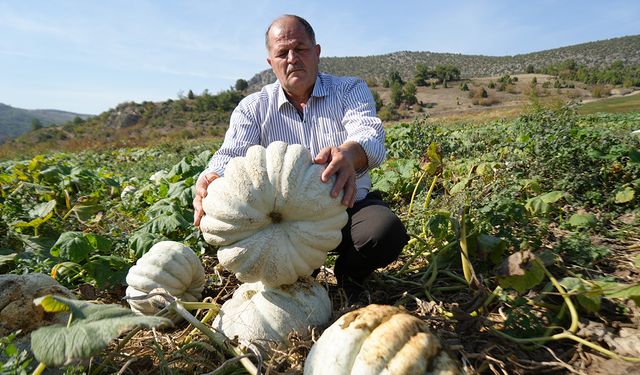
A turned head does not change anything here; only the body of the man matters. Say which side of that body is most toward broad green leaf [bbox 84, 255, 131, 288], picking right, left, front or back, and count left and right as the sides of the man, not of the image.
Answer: right

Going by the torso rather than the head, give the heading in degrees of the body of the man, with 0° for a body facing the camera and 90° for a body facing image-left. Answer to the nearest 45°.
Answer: approximately 0°

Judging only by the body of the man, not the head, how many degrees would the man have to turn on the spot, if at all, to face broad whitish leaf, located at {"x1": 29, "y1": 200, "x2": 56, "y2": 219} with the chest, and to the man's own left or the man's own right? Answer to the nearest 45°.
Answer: approximately 90° to the man's own right

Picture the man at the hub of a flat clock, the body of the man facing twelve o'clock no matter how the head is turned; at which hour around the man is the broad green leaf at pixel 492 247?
The broad green leaf is roughly at 10 o'clock from the man.

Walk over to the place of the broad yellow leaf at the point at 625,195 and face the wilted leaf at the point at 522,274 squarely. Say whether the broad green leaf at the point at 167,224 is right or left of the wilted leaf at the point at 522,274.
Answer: right

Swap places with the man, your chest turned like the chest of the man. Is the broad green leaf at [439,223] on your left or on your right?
on your left

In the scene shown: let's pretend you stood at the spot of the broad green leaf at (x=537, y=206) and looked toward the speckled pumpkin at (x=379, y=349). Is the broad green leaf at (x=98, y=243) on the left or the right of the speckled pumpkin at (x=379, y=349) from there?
right

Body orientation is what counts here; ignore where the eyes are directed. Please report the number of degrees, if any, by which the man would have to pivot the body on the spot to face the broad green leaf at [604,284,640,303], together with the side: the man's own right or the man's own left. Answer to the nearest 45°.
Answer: approximately 45° to the man's own left

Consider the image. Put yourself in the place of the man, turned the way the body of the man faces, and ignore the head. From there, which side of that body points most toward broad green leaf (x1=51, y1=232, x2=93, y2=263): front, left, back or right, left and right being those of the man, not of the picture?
right

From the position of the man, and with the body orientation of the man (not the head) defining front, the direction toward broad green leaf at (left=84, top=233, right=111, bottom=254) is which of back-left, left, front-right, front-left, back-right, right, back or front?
right

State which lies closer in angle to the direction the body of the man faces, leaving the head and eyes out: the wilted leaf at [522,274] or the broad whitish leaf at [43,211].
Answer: the wilted leaf

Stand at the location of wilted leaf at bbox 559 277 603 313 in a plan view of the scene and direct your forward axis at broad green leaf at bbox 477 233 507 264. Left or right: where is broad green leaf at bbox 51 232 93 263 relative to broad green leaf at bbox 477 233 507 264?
left

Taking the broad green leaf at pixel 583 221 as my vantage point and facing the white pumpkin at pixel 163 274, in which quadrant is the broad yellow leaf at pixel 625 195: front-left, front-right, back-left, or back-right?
back-right

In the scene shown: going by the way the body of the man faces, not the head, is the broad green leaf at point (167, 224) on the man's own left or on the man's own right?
on the man's own right
